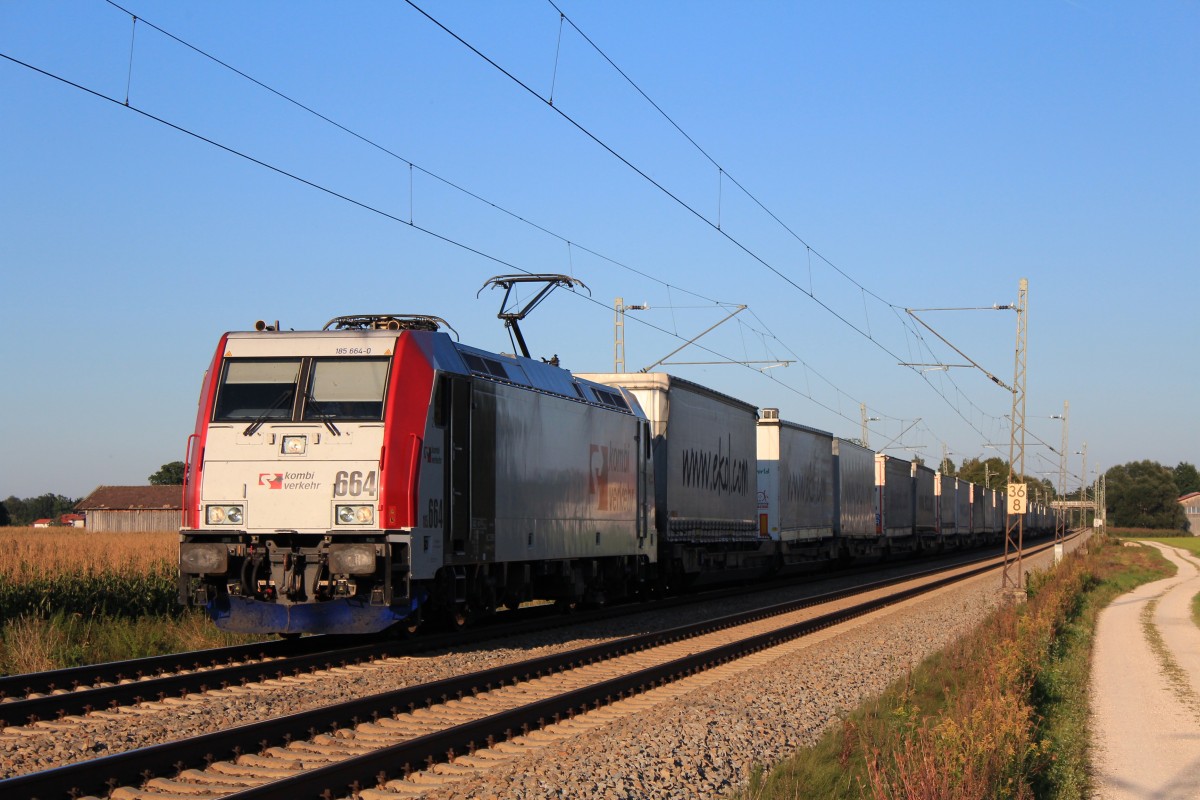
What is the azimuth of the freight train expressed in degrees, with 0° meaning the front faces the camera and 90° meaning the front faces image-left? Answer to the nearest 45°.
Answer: approximately 45°
